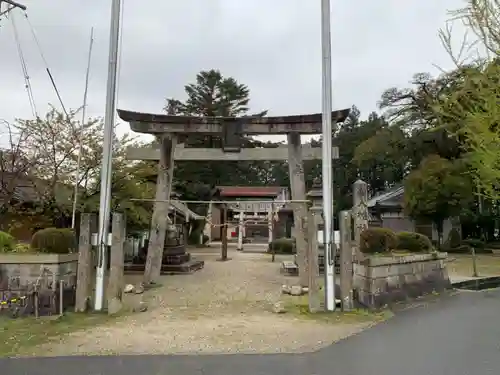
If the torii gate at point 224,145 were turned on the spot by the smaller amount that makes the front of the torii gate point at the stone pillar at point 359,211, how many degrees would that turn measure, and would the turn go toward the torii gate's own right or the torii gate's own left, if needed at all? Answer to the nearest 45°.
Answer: approximately 90° to the torii gate's own left

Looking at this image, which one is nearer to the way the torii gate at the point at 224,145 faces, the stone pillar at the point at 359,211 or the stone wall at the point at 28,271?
the stone wall

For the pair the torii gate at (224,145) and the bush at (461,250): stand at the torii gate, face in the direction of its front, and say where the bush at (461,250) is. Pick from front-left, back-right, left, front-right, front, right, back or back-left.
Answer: back-left

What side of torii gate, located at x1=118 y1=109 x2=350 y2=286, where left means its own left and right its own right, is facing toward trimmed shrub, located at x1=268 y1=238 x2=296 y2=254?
back

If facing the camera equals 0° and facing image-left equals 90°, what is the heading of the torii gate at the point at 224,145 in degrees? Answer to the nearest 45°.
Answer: approximately 0°

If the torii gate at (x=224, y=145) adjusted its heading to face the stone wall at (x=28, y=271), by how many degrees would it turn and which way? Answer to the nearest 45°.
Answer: approximately 45° to its right

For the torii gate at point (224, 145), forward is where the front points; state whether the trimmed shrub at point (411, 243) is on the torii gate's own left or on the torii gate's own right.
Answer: on the torii gate's own left

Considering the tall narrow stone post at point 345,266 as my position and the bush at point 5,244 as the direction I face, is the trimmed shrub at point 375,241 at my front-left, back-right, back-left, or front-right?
back-right

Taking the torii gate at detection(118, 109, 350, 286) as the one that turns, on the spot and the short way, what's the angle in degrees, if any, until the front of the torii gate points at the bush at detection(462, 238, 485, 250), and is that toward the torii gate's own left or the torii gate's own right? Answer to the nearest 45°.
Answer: approximately 135° to the torii gate's own left

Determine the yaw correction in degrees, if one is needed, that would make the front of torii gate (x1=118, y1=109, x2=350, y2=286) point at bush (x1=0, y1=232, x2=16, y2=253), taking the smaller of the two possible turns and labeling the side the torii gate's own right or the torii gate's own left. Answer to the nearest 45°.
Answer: approximately 45° to the torii gate's own right

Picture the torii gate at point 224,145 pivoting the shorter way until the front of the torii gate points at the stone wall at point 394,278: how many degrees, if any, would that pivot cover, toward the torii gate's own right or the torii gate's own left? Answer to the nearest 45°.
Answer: approximately 45° to the torii gate's own left

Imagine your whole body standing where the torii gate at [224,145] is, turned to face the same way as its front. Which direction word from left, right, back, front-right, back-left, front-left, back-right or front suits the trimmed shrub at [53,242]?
front-right
